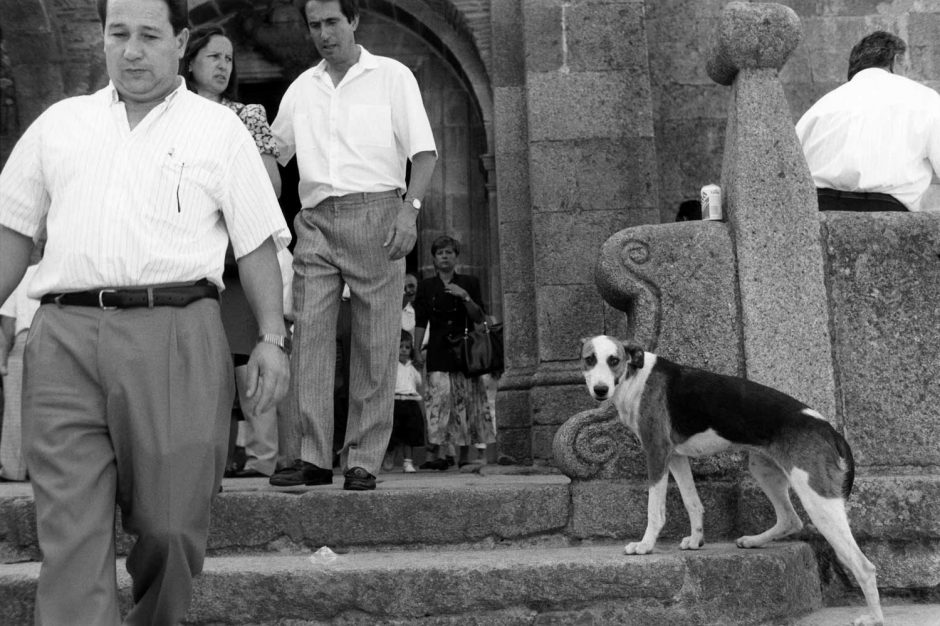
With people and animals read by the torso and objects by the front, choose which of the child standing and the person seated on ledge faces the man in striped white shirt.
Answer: the child standing

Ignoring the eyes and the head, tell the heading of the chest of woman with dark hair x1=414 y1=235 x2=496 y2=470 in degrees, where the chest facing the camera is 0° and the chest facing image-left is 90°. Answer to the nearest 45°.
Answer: approximately 0°

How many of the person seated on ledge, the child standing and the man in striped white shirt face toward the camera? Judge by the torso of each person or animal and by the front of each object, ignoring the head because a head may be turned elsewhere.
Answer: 2

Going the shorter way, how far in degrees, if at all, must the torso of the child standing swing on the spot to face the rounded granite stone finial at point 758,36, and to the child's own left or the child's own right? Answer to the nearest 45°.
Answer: approximately 45° to the child's own left

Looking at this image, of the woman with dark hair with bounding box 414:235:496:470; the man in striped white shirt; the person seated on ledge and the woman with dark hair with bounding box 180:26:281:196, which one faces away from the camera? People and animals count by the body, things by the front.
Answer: the person seated on ledge

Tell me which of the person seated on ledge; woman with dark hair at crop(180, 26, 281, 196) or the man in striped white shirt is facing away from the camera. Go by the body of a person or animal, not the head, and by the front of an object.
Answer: the person seated on ledge

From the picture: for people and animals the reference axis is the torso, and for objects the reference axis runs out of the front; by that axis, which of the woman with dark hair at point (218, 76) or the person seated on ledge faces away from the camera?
the person seated on ledge

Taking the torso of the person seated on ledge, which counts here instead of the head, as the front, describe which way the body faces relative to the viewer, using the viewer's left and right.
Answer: facing away from the viewer
